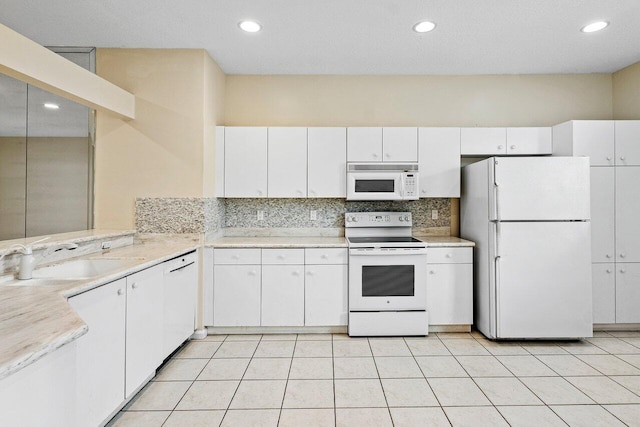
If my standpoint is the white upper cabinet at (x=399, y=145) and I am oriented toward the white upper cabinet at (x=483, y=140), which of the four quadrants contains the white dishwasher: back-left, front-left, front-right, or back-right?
back-right

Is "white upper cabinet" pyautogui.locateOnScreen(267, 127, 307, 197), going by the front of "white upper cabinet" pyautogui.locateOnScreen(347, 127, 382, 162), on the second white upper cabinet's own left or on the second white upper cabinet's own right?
on the second white upper cabinet's own right

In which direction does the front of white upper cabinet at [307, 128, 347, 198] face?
toward the camera

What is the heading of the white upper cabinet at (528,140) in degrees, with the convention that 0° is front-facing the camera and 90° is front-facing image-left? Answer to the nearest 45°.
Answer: approximately 0°

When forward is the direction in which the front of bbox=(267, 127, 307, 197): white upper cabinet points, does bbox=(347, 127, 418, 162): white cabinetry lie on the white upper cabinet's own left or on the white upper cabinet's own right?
on the white upper cabinet's own left

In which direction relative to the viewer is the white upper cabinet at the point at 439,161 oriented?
toward the camera

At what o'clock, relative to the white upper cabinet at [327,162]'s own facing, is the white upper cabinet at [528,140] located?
the white upper cabinet at [528,140] is roughly at 9 o'clock from the white upper cabinet at [327,162].

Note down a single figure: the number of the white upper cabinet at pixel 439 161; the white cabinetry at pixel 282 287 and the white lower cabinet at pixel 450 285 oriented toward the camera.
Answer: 3

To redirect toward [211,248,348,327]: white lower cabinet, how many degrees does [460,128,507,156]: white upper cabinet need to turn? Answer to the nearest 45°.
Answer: approximately 45° to its right

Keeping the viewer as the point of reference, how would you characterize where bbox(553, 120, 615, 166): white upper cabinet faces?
facing the viewer

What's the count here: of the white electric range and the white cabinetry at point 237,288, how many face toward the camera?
2

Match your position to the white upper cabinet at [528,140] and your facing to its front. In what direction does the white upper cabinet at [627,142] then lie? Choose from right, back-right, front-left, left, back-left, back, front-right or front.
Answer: left

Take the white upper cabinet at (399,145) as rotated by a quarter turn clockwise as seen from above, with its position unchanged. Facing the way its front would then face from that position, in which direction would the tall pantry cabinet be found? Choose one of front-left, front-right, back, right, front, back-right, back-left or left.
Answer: back

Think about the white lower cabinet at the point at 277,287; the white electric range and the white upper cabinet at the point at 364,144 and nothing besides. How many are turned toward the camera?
3

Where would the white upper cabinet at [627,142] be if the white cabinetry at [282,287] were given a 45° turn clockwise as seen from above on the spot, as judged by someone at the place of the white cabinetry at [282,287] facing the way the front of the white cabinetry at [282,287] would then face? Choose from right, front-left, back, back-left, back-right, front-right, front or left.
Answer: back-left

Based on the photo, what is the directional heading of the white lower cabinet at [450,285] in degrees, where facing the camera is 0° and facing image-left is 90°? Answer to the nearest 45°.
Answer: approximately 0°
